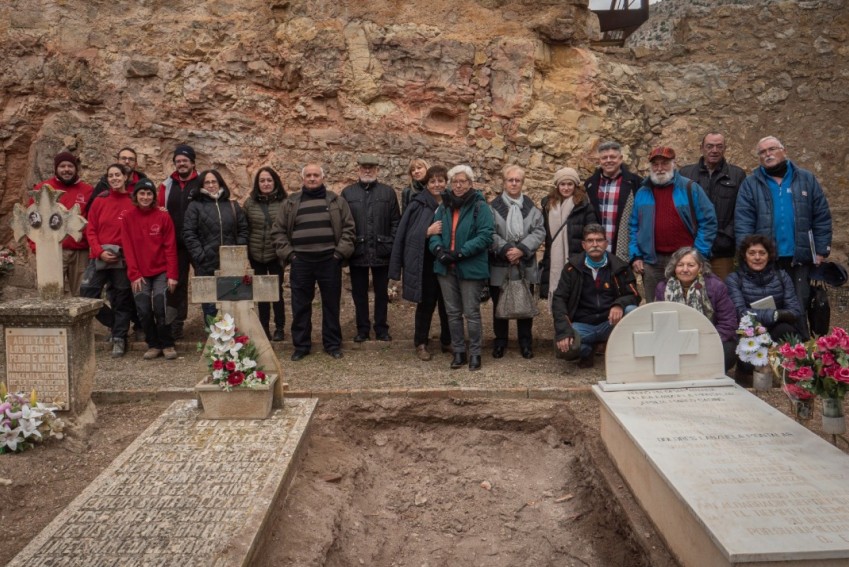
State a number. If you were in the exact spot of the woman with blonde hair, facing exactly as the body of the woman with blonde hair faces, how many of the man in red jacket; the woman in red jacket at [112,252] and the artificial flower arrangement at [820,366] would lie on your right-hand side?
2

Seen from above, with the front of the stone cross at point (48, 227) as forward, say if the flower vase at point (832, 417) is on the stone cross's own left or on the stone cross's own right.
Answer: on the stone cross's own left

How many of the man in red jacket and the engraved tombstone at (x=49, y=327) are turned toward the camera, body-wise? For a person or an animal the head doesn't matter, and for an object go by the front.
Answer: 2

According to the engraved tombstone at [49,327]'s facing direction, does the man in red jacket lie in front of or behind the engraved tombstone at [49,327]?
behind

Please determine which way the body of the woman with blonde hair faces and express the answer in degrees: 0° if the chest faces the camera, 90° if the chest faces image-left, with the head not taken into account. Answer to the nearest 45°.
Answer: approximately 0°

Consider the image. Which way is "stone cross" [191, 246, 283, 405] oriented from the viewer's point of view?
toward the camera

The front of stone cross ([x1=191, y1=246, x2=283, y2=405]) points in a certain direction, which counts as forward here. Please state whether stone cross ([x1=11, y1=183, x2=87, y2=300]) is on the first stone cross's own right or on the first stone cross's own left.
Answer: on the first stone cross's own right

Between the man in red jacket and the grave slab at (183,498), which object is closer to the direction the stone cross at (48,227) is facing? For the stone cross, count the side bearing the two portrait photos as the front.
the grave slab

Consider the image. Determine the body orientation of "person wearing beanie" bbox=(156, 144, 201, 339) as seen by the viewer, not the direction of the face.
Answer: toward the camera
